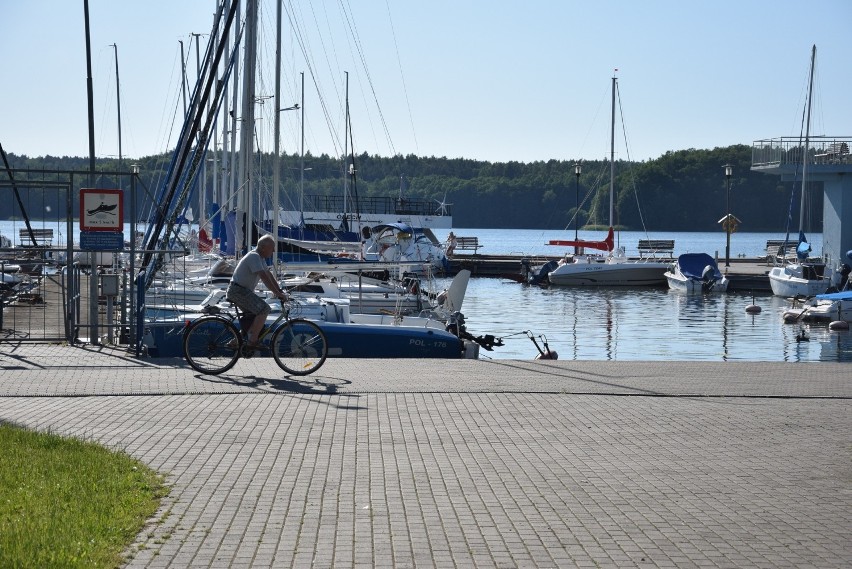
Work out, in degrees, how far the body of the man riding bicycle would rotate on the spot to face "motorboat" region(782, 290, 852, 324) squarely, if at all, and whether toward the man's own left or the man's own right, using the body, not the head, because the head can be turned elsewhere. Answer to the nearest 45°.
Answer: approximately 45° to the man's own left

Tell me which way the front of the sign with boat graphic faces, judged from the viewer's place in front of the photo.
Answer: facing the viewer

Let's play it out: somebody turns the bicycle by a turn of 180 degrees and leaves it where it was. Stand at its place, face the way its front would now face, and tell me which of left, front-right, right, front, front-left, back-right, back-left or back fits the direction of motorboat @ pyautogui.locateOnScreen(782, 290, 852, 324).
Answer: back-right

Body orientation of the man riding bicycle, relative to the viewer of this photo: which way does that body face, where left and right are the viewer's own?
facing to the right of the viewer

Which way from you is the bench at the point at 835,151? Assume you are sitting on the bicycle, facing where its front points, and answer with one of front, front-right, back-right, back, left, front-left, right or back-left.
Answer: front-left

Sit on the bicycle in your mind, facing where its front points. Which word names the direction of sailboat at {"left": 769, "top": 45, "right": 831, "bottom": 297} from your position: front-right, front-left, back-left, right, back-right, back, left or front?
front-left

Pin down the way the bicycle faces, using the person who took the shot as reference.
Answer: facing to the right of the viewer

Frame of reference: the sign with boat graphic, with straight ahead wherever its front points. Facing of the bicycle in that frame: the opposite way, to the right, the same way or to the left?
to the left

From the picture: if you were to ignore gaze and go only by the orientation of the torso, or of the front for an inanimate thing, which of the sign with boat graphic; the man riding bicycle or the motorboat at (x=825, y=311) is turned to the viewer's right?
the man riding bicycle

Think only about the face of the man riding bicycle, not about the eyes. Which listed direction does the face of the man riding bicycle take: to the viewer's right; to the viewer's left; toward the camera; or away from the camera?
to the viewer's right
